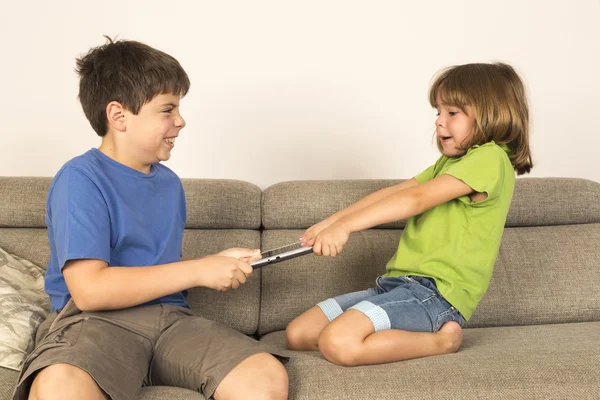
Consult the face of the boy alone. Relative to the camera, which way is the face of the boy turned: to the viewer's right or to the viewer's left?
to the viewer's right

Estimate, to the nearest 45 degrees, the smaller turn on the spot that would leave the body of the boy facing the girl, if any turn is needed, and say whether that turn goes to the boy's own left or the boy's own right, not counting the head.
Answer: approximately 45° to the boy's own left

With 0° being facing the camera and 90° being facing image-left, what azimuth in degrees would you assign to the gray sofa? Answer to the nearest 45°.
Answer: approximately 0°
